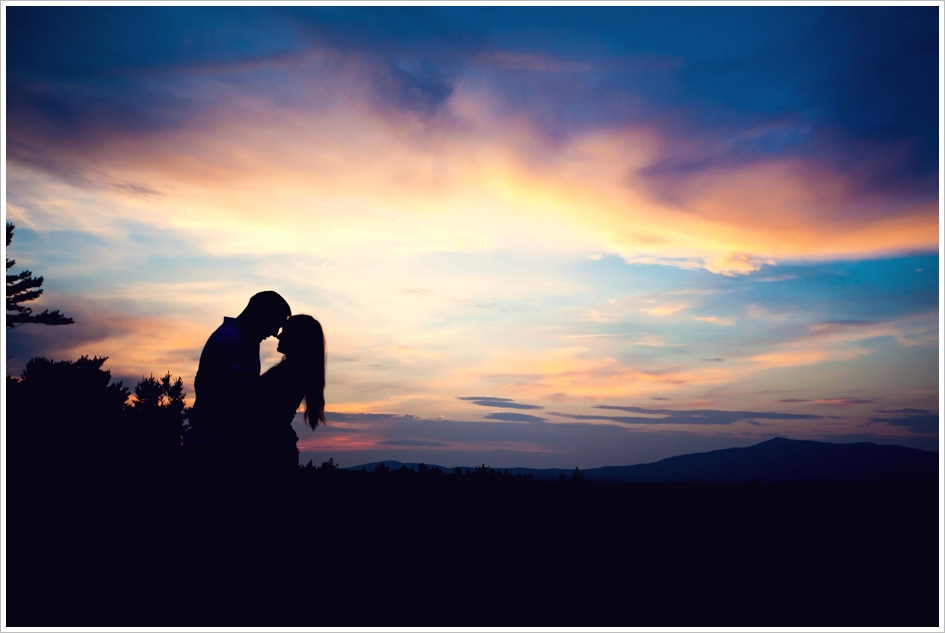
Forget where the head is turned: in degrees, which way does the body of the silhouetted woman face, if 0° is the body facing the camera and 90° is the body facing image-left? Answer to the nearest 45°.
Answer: approximately 90°

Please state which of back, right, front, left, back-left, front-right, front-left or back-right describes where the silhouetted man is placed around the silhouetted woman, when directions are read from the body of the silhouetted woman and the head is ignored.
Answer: front

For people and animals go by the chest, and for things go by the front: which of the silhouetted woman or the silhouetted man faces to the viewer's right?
the silhouetted man

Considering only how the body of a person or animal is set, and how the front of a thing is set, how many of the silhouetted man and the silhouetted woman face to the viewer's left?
1

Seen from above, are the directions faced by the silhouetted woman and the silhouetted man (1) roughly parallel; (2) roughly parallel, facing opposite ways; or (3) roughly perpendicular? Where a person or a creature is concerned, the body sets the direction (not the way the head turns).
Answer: roughly parallel, facing opposite ways

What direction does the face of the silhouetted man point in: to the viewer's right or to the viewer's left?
to the viewer's right

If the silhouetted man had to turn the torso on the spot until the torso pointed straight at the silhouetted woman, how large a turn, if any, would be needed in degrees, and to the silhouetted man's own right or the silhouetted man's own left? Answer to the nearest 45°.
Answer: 0° — they already face them

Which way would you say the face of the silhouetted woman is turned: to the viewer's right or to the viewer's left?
to the viewer's left

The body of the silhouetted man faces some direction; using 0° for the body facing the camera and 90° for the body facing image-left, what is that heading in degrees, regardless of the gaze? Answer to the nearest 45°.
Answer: approximately 270°
